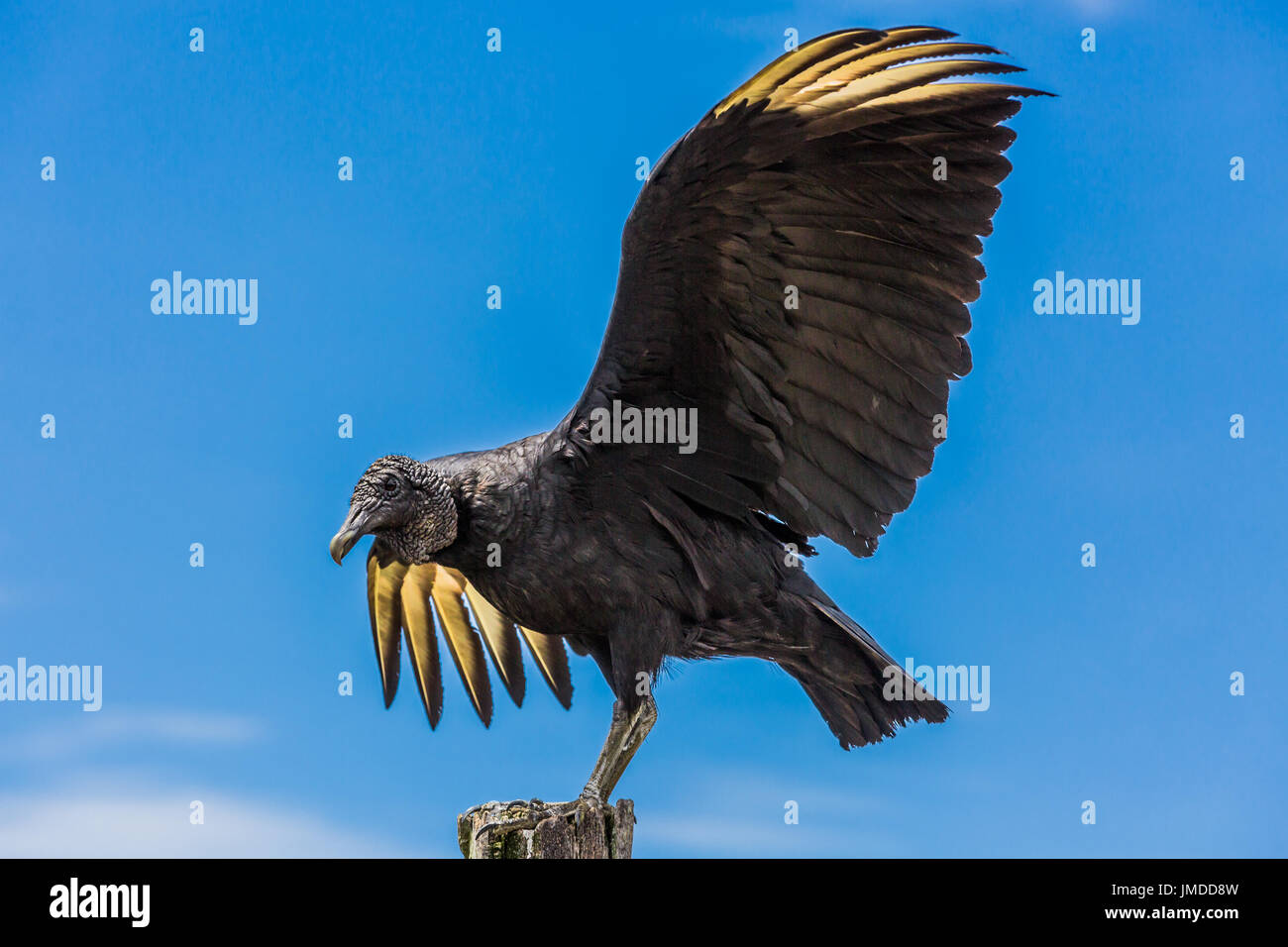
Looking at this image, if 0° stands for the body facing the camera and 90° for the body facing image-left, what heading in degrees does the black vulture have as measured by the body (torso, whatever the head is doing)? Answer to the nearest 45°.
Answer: approximately 90°
